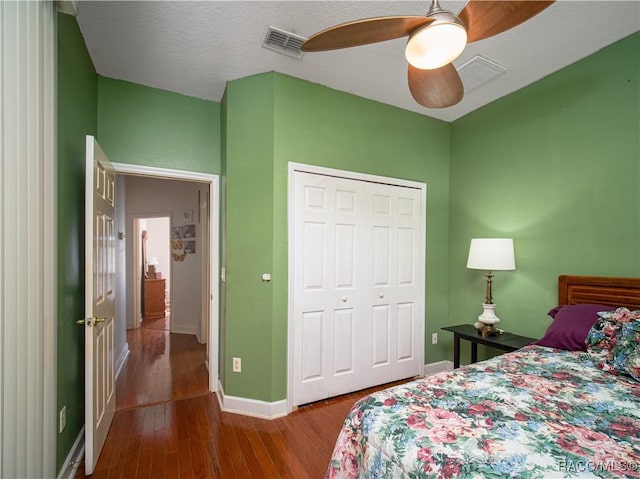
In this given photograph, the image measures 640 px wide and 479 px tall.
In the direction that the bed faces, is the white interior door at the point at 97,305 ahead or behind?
ahead

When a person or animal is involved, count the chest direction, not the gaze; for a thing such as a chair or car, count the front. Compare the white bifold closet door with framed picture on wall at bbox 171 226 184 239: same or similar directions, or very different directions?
same or similar directions

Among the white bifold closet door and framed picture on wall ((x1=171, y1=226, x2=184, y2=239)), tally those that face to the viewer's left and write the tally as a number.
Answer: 0

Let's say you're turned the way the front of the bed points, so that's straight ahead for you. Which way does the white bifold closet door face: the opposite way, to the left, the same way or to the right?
to the left

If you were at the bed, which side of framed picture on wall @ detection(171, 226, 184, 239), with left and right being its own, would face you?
front

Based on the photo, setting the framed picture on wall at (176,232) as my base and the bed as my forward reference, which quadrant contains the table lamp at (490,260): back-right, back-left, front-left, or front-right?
front-left

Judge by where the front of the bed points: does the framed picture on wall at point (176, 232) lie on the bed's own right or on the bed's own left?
on the bed's own right

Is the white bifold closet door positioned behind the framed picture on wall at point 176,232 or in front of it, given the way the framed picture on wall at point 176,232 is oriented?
in front

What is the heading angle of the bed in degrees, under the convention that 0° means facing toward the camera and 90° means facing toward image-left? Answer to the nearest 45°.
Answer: approximately 45°

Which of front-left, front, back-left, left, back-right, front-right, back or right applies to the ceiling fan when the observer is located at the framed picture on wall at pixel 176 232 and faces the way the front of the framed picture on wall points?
front

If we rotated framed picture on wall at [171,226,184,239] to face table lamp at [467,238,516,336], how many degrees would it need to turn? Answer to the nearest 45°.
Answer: approximately 45° to its left

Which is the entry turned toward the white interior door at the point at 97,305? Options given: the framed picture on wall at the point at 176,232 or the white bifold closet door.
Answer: the framed picture on wall

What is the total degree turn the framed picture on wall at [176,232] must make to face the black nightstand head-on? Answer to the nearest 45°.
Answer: approximately 45° to its left

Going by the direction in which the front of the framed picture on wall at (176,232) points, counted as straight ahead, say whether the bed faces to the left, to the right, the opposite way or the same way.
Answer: to the right

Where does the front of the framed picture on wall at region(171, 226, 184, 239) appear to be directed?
toward the camera
